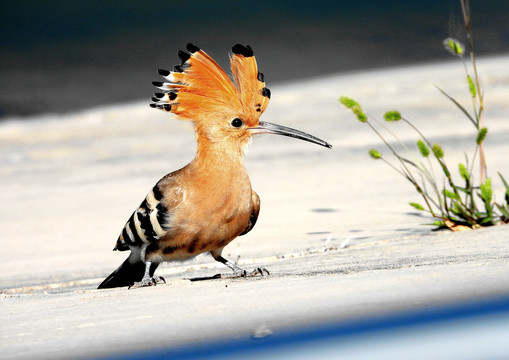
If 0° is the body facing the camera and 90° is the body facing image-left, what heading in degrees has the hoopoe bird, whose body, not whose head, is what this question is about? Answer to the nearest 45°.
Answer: approximately 315°
